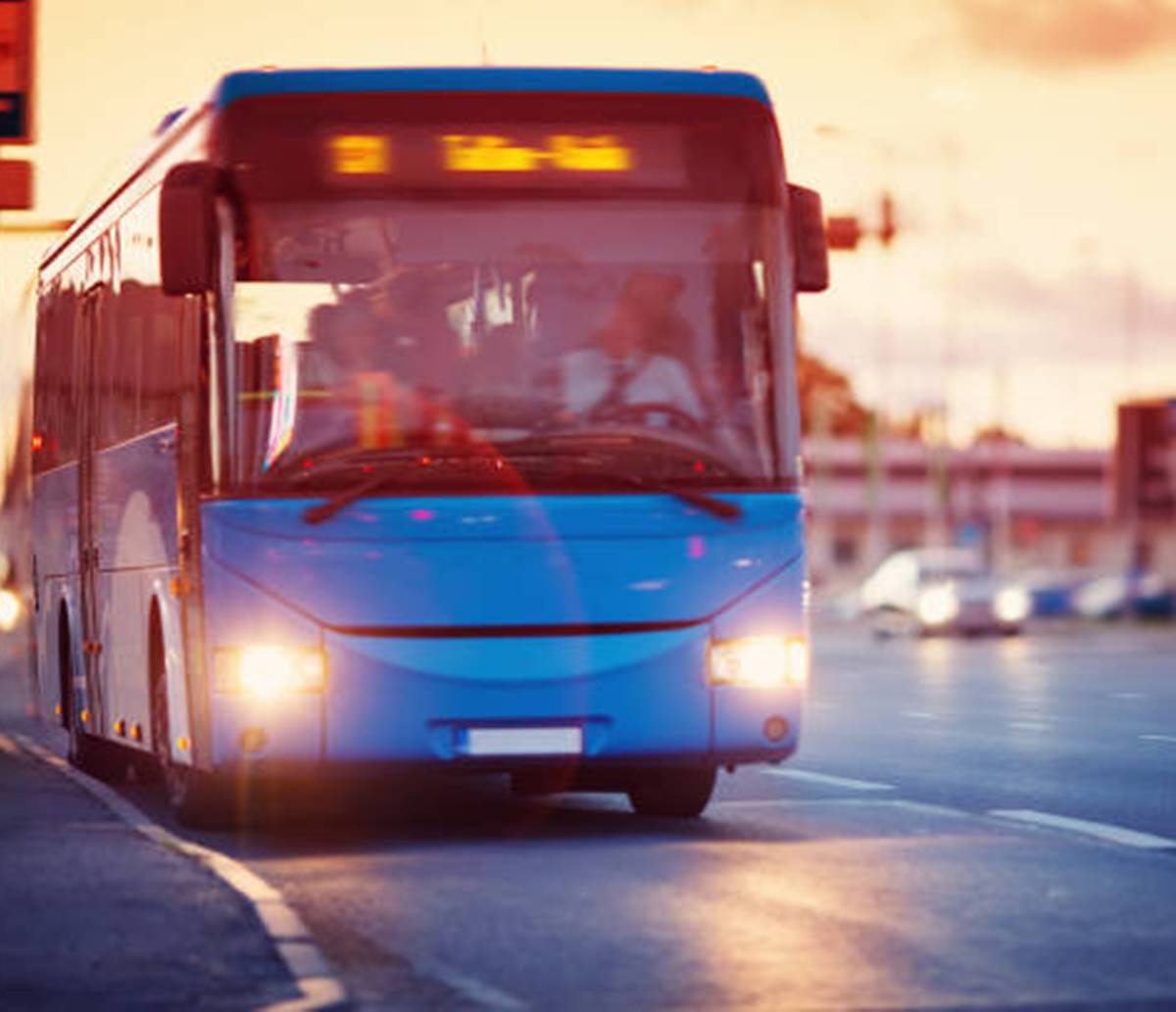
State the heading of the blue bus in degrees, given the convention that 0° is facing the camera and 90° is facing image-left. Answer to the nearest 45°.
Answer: approximately 0°

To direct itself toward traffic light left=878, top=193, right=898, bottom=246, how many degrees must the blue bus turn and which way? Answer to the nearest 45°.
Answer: approximately 180°
